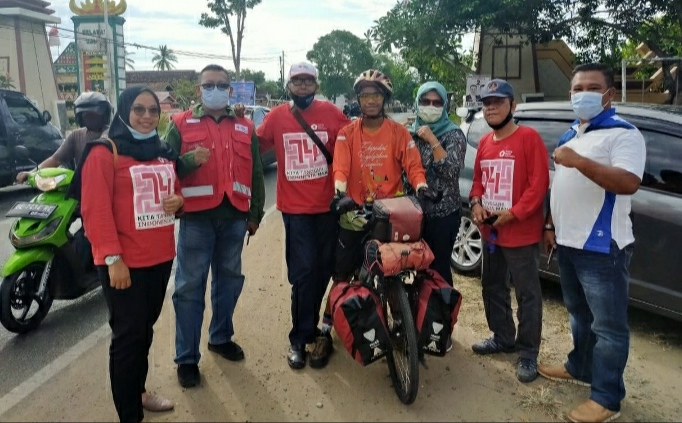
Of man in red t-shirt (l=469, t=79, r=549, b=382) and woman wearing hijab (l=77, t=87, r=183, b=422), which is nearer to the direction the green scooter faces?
the woman wearing hijab

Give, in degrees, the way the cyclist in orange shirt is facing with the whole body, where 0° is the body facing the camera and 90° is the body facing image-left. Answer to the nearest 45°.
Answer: approximately 0°

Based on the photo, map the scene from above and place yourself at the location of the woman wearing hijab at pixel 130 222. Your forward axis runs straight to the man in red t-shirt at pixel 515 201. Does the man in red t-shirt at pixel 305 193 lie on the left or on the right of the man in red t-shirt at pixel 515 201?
left

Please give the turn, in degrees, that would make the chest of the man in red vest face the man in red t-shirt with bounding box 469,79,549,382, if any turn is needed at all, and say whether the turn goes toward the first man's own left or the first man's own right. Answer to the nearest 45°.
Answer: approximately 90° to the first man's own left

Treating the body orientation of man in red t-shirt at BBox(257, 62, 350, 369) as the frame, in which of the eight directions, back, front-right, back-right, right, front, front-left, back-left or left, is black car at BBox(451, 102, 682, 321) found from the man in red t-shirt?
left

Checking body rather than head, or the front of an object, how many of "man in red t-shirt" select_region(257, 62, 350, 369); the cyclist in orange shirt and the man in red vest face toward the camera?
3

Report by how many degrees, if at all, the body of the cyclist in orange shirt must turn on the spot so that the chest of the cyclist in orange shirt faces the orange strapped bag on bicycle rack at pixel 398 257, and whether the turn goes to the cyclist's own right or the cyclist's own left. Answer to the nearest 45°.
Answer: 0° — they already face it

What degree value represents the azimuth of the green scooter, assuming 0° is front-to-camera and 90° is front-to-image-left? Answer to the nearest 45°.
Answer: approximately 45°

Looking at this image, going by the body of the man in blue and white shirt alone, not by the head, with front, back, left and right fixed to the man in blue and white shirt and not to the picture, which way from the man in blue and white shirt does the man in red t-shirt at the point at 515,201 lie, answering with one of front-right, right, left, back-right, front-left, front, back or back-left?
right
